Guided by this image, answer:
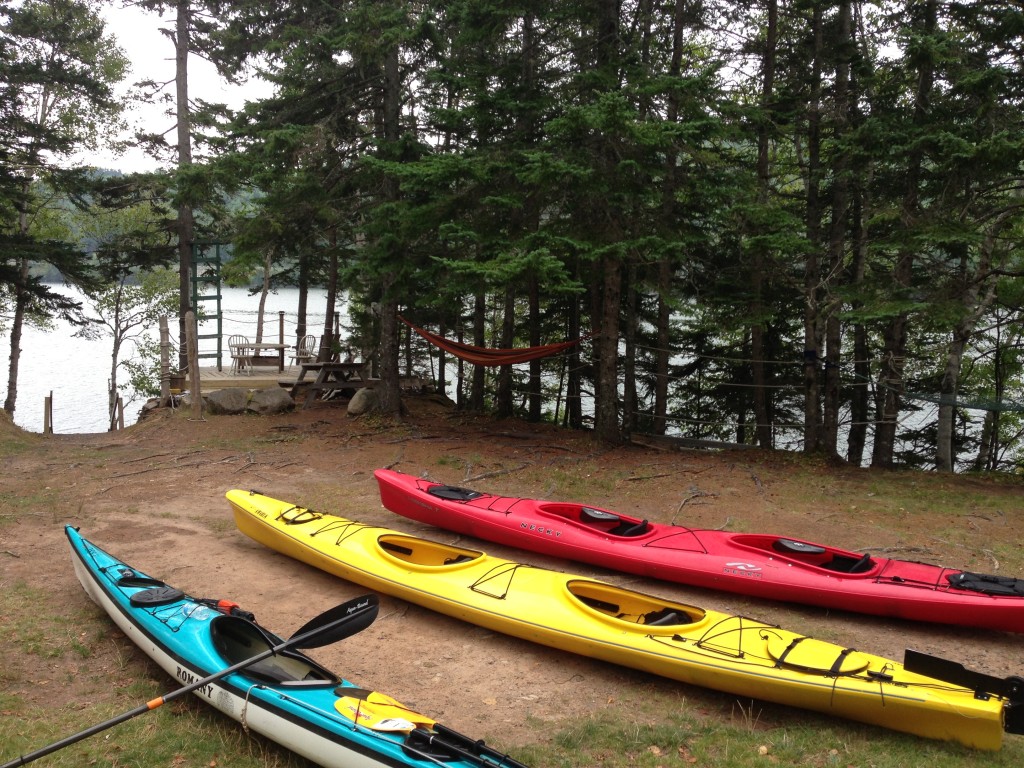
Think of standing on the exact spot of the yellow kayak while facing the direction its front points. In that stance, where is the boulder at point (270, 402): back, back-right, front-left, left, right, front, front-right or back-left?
front

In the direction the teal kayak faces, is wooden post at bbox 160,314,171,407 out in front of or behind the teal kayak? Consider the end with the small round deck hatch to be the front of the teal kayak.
in front

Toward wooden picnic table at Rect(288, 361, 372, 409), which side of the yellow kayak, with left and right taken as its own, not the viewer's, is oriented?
front

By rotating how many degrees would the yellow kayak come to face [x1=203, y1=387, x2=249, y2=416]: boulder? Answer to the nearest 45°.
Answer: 0° — it already faces it

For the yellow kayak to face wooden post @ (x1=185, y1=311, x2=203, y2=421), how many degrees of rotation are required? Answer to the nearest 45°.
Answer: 0° — it already faces it

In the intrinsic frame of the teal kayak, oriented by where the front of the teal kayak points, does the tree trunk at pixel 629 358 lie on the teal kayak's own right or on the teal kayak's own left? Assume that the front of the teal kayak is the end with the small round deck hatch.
on the teal kayak's own right

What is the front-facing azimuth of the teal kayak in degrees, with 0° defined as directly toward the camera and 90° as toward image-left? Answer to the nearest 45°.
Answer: approximately 135°

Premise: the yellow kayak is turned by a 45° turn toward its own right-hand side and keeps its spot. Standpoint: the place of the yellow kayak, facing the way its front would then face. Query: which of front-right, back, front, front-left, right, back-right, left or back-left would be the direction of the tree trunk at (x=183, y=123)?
front-left

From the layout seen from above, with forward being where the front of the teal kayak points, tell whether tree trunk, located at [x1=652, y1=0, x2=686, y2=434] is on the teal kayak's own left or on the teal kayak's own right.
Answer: on the teal kayak's own right

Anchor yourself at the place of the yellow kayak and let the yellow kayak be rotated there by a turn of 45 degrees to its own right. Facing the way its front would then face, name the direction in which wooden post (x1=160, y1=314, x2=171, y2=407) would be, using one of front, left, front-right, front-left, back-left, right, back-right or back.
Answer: front-left

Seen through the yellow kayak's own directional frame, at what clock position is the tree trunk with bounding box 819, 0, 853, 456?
The tree trunk is roughly at 2 o'clock from the yellow kayak.

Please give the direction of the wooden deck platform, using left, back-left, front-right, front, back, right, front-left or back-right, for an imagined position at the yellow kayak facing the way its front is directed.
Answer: front

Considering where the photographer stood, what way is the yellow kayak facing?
facing away from the viewer and to the left of the viewer

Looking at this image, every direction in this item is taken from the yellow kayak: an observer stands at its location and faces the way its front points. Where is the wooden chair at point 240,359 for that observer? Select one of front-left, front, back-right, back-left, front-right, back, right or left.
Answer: front

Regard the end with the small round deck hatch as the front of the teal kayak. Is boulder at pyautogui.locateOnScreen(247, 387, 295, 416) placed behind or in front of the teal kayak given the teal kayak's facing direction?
in front

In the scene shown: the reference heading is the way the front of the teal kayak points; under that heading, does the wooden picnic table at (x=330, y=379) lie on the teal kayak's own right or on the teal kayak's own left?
on the teal kayak's own right
